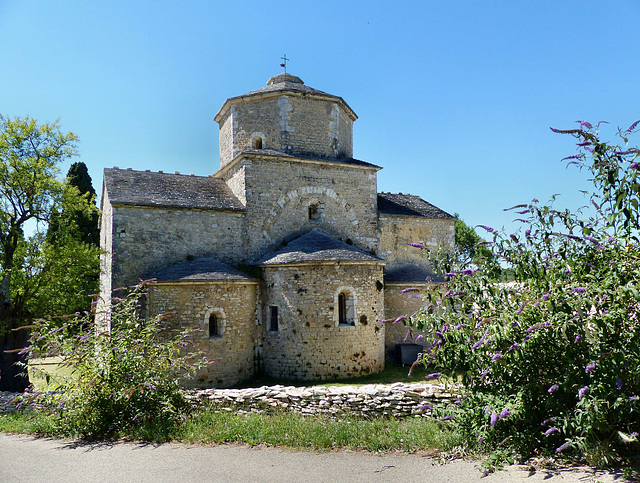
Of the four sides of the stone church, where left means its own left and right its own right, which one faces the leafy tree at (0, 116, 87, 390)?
left

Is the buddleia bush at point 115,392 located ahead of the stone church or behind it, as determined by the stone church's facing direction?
behind

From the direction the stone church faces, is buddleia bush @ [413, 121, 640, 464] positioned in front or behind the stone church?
behind

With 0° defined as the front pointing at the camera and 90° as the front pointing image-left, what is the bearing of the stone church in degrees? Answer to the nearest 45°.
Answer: approximately 180°

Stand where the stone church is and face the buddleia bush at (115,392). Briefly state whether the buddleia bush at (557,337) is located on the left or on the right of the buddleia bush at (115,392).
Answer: left
